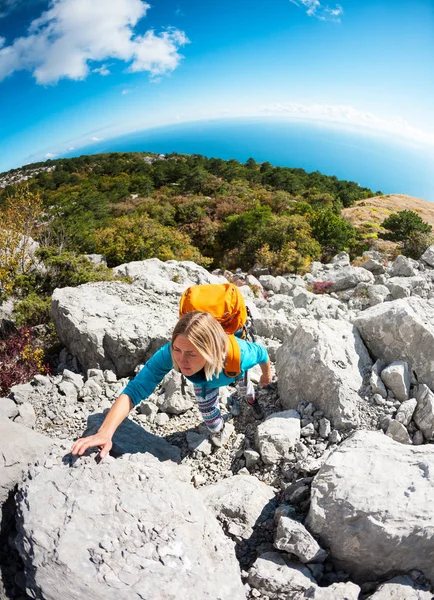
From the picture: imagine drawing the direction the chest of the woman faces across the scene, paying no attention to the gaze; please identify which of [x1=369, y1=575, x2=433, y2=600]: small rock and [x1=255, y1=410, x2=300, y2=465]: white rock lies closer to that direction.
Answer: the small rock

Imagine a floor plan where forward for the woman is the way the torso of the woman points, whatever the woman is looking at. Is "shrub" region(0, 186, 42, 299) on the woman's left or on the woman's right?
on the woman's right

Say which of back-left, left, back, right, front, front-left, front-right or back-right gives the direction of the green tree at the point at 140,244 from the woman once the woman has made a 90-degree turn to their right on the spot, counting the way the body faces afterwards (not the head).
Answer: front-right

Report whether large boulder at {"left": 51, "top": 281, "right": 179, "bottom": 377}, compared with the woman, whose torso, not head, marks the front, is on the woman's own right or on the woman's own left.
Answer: on the woman's own right

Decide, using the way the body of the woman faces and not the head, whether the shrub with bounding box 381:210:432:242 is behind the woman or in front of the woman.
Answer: behind

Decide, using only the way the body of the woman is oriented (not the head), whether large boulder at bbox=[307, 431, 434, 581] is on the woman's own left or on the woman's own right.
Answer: on the woman's own left

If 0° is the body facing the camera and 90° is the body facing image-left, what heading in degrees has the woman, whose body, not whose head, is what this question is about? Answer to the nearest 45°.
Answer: approximately 45°
